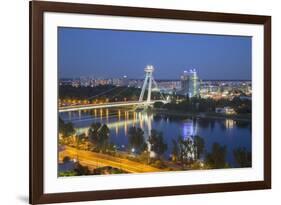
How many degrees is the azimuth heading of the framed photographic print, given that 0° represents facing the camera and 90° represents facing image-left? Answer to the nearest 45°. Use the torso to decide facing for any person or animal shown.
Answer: approximately 315°
